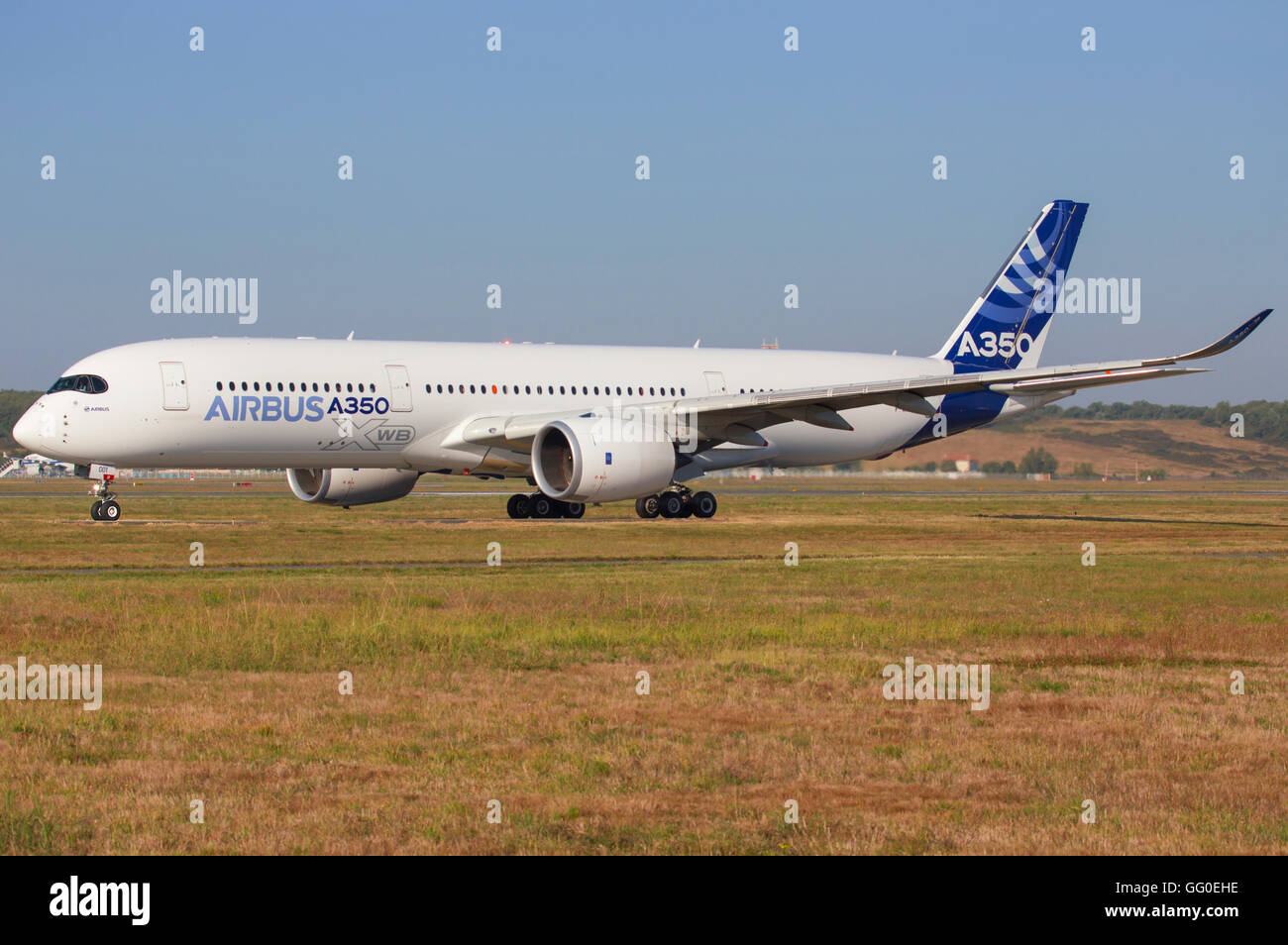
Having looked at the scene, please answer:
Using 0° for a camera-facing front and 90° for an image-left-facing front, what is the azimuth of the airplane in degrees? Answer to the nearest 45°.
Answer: approximately 45°
